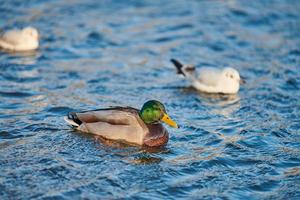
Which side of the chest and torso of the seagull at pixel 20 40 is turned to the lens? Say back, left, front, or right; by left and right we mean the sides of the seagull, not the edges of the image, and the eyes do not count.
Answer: right

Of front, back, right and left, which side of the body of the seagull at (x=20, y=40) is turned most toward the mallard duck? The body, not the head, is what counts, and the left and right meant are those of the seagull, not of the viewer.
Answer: right

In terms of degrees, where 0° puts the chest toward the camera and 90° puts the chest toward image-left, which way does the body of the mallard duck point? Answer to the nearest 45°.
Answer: approximately 315°

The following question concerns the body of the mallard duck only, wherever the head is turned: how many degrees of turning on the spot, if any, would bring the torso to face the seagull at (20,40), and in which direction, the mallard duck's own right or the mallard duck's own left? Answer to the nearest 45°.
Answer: approximately 180°
